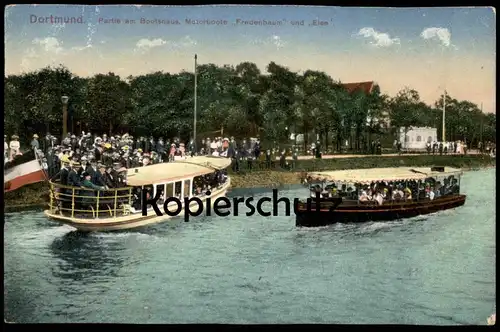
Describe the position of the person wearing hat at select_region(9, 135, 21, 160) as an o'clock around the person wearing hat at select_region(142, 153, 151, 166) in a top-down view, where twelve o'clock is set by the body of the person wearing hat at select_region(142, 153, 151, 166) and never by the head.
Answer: the person wearing hat at select_region(9, 135, 21, 160) is roughly at 3 o'clock from the person wearing hat at select_region(142, 153, 151, 166).

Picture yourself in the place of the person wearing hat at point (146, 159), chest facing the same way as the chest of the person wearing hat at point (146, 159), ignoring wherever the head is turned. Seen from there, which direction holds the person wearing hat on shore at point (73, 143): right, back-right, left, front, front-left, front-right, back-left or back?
right

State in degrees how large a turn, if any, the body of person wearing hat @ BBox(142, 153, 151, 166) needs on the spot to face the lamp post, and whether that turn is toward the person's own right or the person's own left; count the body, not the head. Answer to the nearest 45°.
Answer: approximately 90° to the person's own right

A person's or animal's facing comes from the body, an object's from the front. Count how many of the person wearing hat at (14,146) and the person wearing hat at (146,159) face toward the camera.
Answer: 2

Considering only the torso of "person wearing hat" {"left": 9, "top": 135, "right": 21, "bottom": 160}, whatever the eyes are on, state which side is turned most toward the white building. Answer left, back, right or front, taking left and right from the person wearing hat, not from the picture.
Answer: left

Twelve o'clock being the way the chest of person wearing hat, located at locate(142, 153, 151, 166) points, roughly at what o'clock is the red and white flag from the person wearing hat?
The red and white flag is roughly at 3 o'clock from the person wearing hat.

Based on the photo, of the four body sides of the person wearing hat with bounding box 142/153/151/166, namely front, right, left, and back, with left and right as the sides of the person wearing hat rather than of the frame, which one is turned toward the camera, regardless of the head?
front

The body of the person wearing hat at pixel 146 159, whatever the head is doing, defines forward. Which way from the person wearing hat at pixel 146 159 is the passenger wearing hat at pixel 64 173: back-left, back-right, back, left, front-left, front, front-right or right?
right

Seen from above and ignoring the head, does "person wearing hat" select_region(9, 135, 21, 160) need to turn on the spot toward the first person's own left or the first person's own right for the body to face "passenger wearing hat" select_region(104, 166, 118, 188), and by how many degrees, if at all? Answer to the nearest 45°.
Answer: approximately 90° to the first person's own left

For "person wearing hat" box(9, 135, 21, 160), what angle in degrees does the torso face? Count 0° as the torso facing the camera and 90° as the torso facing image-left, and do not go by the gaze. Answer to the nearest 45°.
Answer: approximately 0°
